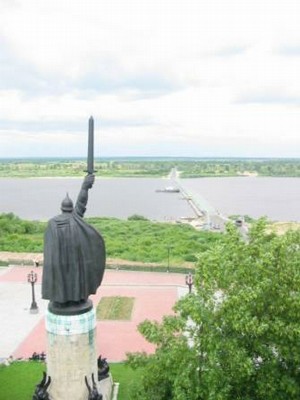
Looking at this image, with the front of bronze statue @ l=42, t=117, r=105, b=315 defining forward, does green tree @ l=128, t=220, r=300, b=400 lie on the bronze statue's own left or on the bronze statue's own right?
on the bronze statue's own right

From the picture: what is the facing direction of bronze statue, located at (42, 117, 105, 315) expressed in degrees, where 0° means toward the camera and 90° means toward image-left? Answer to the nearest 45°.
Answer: approximately 180°
